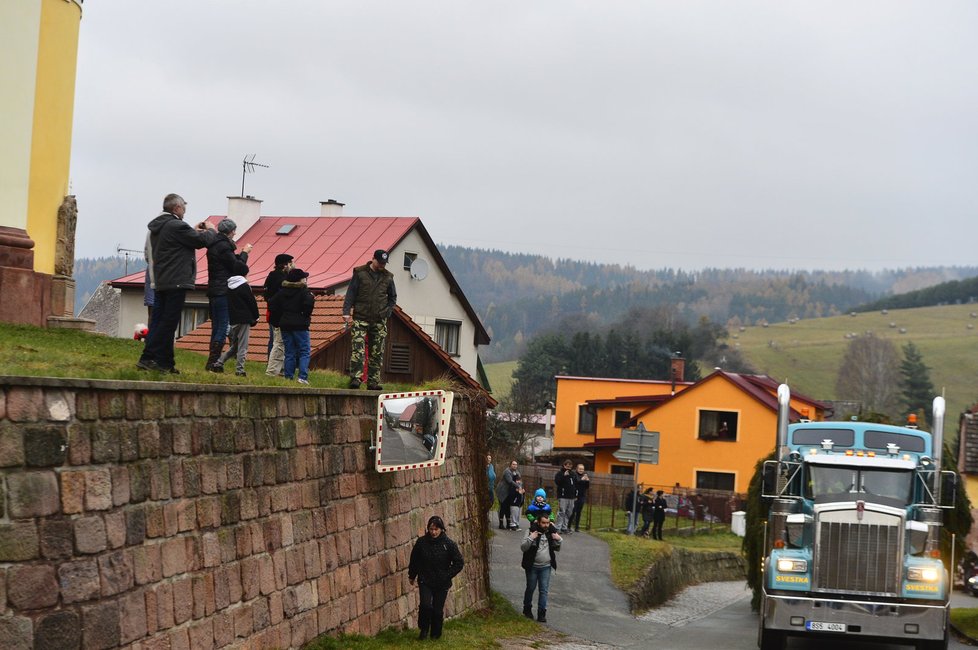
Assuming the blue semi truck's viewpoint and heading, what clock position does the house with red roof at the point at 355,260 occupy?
The house with red roof is roughly at 5 o'clock from the blue semi truck.

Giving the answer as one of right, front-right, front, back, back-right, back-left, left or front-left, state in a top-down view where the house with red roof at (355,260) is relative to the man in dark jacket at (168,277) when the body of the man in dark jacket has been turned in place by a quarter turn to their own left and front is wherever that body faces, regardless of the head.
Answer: front-right

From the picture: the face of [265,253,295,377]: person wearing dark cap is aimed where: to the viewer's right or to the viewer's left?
to the viewer's right

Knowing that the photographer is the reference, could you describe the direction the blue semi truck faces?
facing the viewer

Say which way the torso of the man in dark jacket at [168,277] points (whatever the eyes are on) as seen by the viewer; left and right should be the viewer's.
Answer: facing away from the viewer and to the right of the viewer

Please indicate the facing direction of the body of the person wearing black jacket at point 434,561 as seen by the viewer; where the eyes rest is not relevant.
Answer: toward the camera

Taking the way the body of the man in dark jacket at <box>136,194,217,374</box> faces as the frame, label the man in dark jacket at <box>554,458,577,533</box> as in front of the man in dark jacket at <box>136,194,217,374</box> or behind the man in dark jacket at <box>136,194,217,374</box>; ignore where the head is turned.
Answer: in front

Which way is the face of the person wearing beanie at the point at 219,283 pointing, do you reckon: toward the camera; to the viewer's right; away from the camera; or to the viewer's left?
to the viewer's right

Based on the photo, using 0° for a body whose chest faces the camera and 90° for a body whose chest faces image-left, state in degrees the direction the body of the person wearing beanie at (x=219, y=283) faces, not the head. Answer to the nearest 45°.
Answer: approximately 270°

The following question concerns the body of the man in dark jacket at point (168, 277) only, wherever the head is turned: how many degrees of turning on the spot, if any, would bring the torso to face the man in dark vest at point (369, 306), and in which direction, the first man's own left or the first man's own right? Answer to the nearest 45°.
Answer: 0° — they already face them

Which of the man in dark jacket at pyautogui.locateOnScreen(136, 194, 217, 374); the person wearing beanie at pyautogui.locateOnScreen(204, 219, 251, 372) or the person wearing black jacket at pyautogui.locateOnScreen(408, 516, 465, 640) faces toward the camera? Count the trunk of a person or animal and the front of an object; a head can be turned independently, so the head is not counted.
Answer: the person wearing black jacket at pyautogui.locateOnScreen(408, 516, 465, 640)

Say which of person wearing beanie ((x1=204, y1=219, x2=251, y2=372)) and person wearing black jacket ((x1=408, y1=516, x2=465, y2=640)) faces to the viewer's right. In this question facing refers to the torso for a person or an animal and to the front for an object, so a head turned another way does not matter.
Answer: person wearing beanie ((x1=204, y1=219, x2=251, y2=372))

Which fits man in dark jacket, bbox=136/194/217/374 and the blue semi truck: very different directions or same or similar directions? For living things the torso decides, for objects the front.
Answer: very different directions

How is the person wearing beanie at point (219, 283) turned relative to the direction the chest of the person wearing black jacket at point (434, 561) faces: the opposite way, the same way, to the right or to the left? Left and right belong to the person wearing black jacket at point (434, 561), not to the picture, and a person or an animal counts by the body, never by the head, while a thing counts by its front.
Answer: to the left

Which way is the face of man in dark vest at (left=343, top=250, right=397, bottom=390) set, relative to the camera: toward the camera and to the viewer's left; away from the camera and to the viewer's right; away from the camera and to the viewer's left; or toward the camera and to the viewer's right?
toward the camera and to the viewer's right
